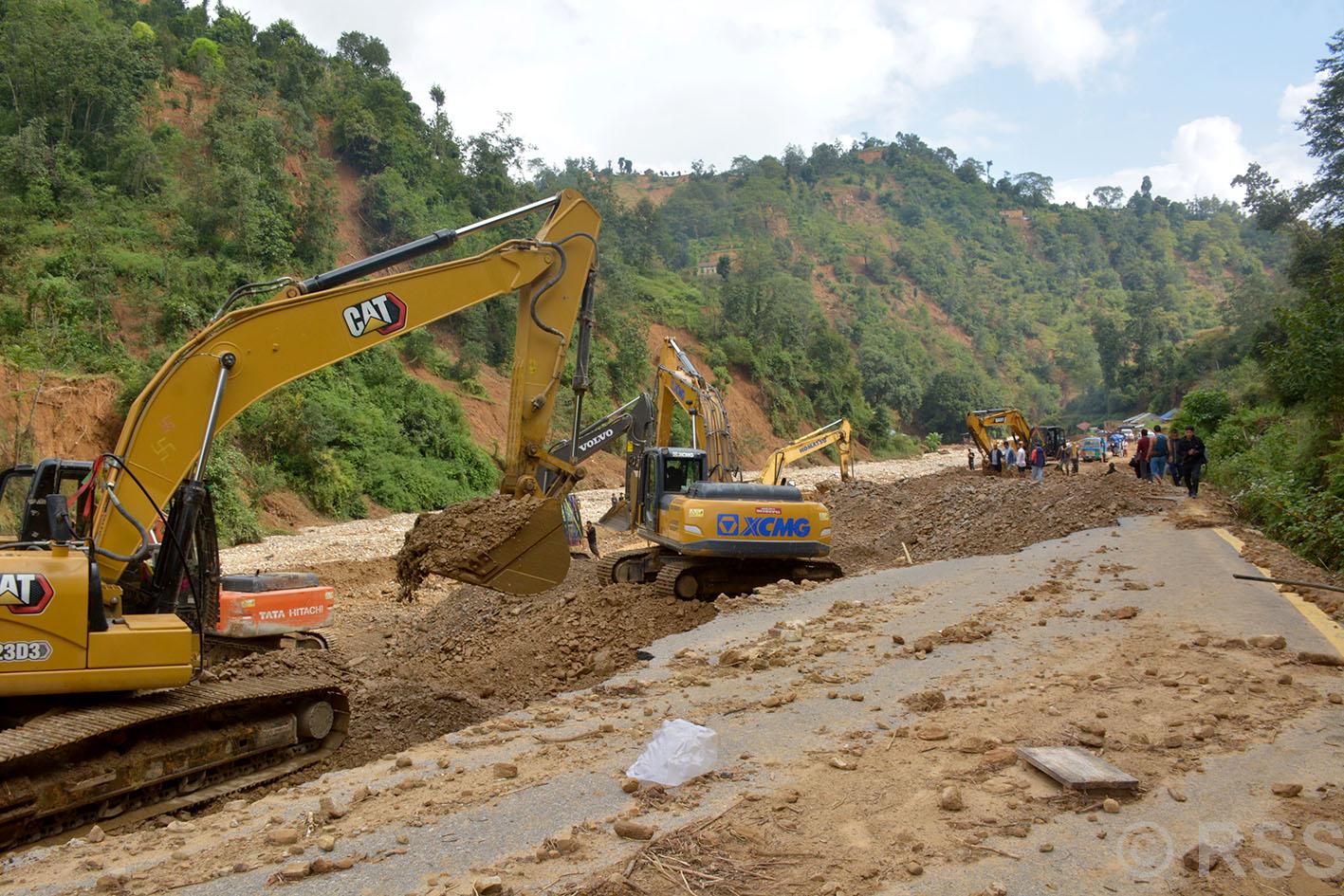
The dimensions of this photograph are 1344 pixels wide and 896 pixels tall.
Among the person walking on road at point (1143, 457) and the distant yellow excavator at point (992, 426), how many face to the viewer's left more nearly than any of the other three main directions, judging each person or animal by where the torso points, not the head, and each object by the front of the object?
1

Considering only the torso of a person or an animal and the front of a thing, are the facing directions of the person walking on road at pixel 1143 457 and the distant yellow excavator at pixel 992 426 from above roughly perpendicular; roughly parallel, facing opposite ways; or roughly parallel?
roughly perpendicular

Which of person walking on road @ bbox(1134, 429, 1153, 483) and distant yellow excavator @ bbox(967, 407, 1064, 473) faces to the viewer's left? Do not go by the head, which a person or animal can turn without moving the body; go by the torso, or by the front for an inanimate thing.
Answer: the distant yellow excavator

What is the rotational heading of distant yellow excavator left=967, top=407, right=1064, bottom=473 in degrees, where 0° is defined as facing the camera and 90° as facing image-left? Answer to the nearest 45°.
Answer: approximately 90°

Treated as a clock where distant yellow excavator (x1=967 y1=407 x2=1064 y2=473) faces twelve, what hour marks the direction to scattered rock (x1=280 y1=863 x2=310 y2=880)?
The scattered rock is roughly at 9 o'clock from the distant yellow excavator.

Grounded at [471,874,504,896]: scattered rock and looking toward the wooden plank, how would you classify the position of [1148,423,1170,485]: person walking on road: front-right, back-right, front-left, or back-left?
front-left

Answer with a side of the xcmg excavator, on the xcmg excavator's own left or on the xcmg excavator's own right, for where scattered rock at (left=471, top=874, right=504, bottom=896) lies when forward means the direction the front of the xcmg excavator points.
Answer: on the xcmg excavator's own left

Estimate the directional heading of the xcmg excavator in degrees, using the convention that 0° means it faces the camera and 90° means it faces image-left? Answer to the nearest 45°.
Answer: approximately 135°
